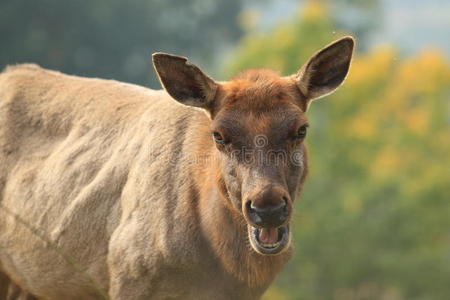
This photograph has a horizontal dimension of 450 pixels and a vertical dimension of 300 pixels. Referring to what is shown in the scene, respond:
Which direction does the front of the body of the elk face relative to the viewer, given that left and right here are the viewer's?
facing the viewer and to the right of the viewer
